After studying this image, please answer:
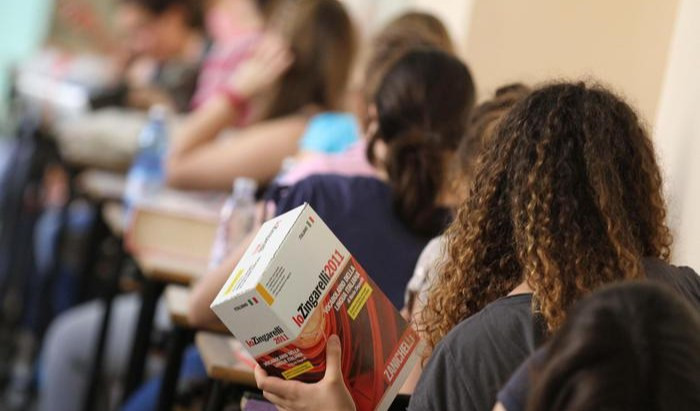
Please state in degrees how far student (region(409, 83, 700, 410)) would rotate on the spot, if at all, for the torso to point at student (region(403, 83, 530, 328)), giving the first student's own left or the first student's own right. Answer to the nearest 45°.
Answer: approximately 45° to the first student's own right

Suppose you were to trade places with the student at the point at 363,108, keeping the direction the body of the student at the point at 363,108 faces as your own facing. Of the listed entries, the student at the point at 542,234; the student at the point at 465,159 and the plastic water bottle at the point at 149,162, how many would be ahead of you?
1

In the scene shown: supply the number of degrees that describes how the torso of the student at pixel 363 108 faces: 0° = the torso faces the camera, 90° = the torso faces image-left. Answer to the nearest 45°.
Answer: approximately 135°

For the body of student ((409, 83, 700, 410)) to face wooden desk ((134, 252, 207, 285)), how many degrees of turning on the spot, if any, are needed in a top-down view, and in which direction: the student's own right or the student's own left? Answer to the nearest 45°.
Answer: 0° — they already face it

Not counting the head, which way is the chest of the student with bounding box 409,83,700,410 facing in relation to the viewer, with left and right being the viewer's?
facing away from the viewer and to the left of the viewer

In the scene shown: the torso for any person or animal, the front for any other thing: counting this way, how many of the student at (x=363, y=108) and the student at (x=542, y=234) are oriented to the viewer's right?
0

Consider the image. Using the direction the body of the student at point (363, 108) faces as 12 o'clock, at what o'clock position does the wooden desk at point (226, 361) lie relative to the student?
The wooden desk is roughly at 8 o'clock from the student.

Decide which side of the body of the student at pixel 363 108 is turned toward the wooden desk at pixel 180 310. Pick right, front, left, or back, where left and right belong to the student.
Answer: left

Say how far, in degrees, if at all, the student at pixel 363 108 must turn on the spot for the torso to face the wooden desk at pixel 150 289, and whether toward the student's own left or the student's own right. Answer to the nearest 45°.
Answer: approximately 45° to the student's own left

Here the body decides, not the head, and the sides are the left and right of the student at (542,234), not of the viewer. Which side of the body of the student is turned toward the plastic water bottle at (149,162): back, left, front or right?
front

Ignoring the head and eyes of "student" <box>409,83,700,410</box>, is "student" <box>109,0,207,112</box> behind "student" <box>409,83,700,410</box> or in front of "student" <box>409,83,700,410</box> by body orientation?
in front

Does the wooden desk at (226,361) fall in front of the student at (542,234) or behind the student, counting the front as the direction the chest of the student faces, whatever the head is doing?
in front

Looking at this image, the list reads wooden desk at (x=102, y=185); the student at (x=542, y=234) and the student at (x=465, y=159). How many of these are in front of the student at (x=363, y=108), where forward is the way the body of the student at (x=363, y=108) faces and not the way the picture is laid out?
1

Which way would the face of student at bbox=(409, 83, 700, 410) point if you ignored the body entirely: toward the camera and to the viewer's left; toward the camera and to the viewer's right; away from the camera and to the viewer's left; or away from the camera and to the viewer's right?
away from the camera and to the viewer's left
